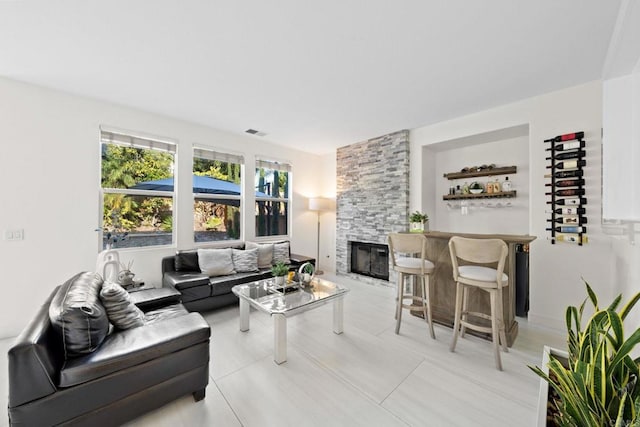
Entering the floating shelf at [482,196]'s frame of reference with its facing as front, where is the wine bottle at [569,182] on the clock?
The wine bottle is roughly at 10 o'clock from the floating shelf.

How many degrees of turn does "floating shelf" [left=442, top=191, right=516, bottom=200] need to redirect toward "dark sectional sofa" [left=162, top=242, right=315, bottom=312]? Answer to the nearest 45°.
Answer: approximately 45° to its right

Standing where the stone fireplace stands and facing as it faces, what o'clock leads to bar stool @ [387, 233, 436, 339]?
The bar stool is roughly at 10 o'clock from the stone fireplace.

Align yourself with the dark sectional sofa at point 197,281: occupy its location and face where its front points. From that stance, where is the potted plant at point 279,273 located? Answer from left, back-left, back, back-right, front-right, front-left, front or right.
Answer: front

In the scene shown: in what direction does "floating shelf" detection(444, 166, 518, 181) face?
toward the camera

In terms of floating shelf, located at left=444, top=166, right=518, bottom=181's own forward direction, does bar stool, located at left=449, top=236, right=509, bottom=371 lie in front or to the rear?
in front

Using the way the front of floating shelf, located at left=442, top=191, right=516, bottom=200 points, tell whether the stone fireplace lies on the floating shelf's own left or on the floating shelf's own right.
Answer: on the floating shelf's own right

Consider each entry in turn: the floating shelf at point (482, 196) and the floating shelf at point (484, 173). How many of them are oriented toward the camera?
2

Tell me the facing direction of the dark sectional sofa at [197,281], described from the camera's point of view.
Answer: facing the viewer and to the right of the viewer

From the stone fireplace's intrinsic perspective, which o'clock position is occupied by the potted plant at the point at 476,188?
The potted plant is roughly at 8 o'clock from the stone fireplace.

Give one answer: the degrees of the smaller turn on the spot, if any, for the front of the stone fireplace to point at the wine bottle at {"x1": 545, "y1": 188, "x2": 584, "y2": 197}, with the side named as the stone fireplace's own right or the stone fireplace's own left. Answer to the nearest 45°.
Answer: approximately 90° to the stone fireplace's own left

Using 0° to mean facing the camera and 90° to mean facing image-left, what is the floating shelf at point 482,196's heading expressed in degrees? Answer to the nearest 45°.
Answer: approximately 0°

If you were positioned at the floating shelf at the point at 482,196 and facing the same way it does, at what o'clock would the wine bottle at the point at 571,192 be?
The wine bottle is roughly at 10 o'clock from the floating shelf.

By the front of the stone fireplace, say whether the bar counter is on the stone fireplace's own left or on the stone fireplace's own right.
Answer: on the stone fireplace's own left

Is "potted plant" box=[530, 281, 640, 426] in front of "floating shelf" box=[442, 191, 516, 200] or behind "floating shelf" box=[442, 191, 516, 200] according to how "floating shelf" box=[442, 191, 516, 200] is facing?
in front
